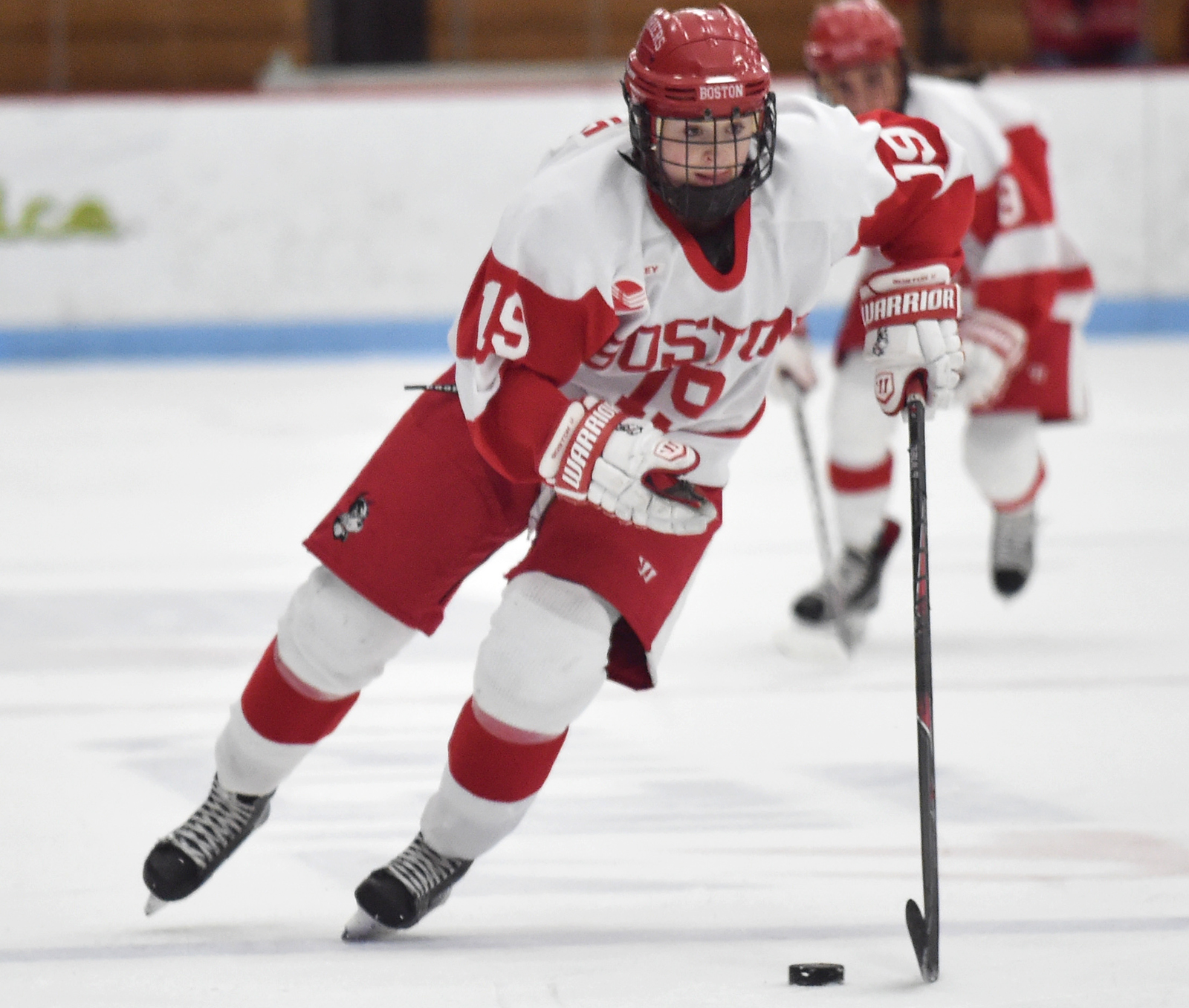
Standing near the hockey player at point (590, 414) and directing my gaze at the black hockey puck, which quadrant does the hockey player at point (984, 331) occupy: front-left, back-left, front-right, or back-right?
back-left

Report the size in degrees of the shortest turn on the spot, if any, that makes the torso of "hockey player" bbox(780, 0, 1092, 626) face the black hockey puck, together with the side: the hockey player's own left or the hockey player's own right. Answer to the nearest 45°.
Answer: approximately 45° to the hockey player's own left

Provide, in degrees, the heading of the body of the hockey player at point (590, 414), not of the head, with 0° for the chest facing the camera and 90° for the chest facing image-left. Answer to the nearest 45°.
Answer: approximately 0°

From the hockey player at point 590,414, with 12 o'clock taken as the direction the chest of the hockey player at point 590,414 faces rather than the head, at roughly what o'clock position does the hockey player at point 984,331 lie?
the hockey player at point 984,331 is roughly at 7 o'clock from the hockey player at point 590,414.

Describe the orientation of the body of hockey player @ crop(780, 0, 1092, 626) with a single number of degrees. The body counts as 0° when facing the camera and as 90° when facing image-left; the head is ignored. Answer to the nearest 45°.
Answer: approximately 45°
